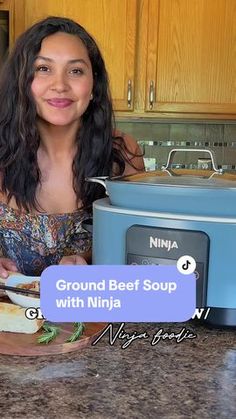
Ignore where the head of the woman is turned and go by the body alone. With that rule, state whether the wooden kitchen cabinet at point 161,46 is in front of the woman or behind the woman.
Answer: behind

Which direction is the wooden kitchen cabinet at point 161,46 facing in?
toward the camera

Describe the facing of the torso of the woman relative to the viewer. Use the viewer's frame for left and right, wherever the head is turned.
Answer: facing the viewer

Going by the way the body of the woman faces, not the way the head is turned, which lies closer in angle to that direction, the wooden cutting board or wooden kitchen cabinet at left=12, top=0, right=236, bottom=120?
the wooden cutting board

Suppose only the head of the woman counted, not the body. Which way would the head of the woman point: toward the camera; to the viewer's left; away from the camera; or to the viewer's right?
toward the camera

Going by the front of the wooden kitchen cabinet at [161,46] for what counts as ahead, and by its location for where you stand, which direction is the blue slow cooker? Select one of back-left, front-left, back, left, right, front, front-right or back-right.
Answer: front

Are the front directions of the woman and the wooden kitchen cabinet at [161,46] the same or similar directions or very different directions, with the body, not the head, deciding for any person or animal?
same or similar directions

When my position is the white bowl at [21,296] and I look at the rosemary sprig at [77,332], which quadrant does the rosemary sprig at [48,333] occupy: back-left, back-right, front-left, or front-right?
front-right

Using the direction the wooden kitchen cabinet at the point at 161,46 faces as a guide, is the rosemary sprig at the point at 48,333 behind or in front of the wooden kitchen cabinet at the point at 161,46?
in front

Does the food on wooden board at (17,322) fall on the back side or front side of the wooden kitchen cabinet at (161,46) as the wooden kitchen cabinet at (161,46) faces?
on the front side

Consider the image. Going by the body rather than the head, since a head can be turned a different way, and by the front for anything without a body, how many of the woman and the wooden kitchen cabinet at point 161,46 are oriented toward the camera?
2

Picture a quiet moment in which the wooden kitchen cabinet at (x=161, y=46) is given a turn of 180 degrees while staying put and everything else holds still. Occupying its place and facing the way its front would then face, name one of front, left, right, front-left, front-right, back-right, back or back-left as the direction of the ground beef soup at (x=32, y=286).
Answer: back
